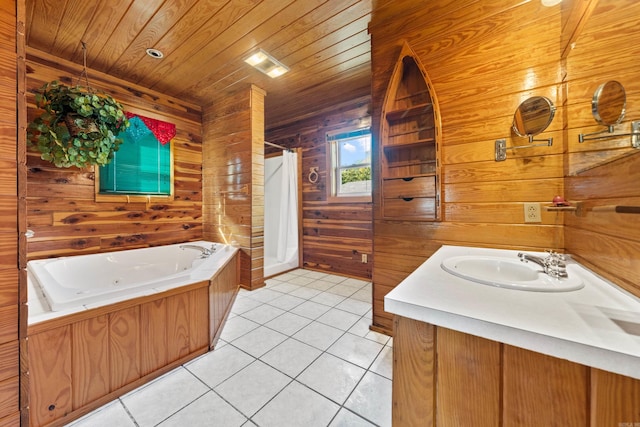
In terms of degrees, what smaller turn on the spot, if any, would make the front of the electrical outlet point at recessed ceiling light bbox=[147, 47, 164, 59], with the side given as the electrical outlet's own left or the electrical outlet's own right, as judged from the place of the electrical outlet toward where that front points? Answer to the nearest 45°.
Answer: approximately 45° to the electrical outlet's own right

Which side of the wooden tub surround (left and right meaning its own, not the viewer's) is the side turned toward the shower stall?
left

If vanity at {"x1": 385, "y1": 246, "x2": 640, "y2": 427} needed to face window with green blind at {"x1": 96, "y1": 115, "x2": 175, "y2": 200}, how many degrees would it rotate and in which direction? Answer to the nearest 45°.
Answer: approximately 45° to its right

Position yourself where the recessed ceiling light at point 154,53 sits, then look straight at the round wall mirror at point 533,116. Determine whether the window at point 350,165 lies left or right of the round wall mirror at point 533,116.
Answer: left

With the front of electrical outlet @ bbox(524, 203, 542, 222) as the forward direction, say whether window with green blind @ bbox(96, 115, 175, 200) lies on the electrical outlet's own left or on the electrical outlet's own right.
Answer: on the electrical outlet's own right

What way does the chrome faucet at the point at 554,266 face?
to the viewer's left
